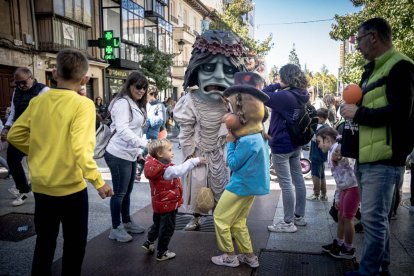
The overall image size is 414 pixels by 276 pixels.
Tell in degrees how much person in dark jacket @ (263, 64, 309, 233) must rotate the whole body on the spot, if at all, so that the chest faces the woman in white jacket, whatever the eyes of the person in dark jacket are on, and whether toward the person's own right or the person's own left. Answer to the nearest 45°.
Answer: approximately 45° to the person's own left

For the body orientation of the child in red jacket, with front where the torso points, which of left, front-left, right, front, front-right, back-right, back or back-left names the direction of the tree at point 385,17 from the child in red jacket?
front-left

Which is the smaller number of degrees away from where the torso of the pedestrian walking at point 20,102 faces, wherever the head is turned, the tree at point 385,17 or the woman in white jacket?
the woman in white jacket

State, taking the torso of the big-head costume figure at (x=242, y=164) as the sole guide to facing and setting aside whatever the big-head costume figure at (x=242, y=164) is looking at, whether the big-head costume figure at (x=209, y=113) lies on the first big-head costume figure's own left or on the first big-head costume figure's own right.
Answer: on the first big-head costume figure's own right

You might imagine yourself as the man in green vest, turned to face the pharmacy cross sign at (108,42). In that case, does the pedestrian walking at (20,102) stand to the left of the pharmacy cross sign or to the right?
left

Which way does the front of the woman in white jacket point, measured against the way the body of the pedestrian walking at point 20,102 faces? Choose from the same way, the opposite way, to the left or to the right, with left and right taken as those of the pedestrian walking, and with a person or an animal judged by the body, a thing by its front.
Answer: to the left

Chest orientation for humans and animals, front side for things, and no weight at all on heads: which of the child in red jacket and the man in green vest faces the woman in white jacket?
the man in green vest

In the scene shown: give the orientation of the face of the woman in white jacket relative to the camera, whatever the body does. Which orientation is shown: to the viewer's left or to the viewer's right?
to the viewer's right

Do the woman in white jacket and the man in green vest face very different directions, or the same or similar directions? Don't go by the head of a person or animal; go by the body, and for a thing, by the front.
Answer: very different directions

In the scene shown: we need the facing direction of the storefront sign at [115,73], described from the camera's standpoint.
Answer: facing the viewer and to the right of the viewer

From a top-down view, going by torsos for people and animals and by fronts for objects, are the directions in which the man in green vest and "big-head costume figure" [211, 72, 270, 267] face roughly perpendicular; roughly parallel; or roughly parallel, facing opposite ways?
roughly parallel

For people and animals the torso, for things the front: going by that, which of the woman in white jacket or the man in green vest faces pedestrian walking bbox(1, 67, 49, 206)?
the man in green vest

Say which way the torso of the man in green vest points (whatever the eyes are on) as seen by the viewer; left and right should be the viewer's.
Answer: facing to the left of the viewer

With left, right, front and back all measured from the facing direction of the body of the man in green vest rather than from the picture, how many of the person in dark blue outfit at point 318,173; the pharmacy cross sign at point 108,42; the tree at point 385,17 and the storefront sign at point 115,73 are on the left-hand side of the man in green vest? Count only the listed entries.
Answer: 0

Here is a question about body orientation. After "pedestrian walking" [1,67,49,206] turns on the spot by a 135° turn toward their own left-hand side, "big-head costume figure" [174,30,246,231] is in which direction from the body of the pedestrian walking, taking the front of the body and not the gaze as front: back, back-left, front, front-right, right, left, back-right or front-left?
front-right
